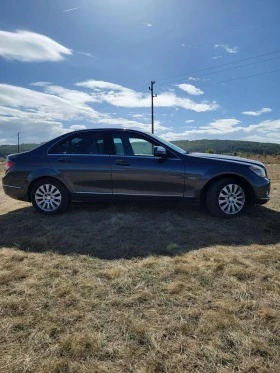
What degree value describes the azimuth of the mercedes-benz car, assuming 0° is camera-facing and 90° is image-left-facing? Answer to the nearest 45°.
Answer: approximately 270°
